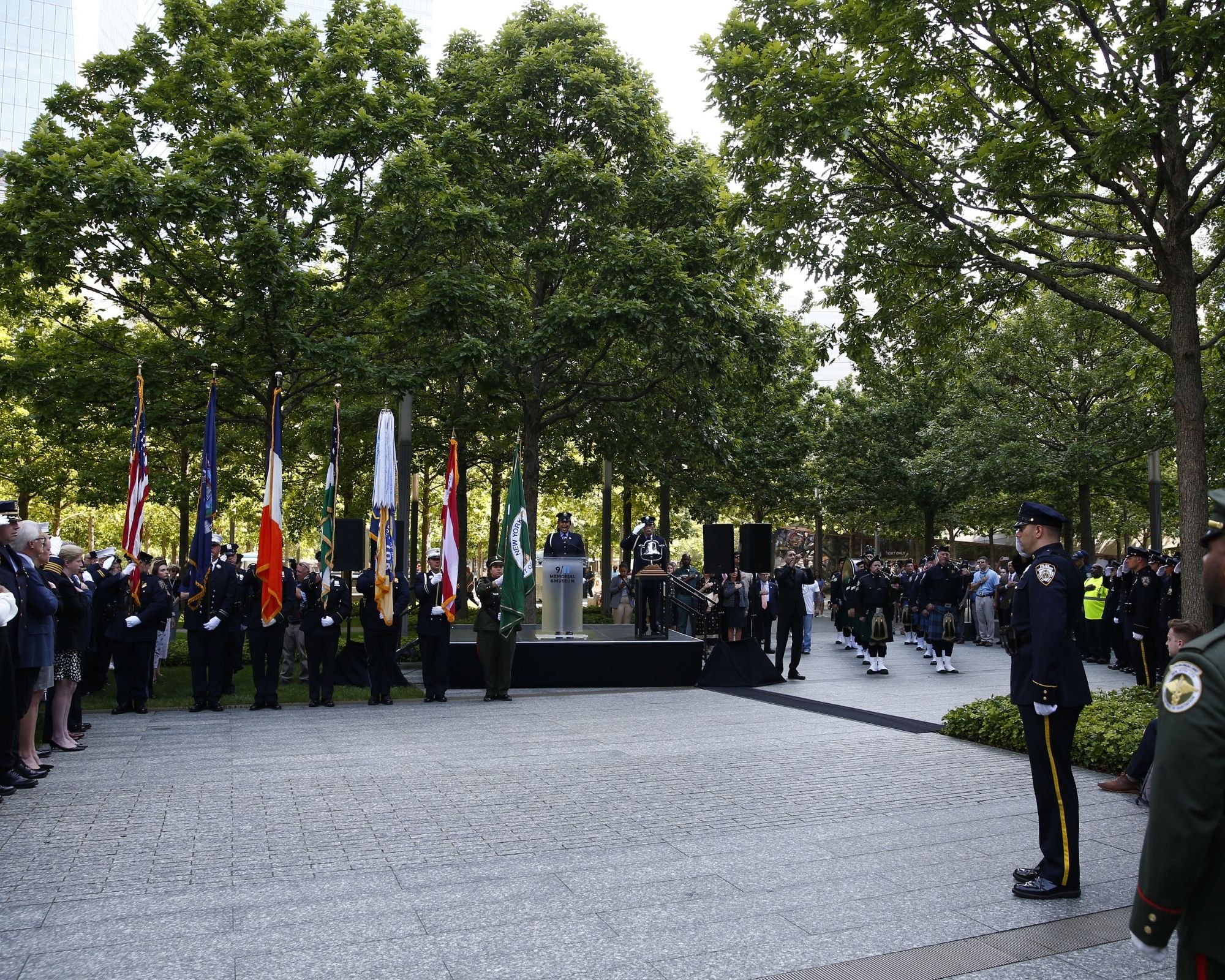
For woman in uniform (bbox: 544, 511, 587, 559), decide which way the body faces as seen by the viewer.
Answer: toward the camera

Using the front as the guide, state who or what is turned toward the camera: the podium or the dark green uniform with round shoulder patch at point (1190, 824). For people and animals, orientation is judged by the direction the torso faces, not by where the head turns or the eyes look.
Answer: the podium

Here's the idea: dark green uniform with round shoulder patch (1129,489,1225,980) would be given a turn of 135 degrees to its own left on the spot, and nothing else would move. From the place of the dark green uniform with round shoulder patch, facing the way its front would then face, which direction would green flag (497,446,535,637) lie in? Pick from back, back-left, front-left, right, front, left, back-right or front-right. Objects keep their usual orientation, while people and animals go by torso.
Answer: back-right

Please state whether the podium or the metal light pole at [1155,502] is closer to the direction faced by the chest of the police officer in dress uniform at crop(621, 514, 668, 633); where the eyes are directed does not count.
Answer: the podium

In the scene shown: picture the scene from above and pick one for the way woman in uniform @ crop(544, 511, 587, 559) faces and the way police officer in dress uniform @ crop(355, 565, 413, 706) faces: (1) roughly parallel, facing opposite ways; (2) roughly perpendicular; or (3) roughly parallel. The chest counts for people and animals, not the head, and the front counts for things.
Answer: roughly parallel

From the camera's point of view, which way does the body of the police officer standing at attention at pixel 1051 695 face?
to the viewer's left

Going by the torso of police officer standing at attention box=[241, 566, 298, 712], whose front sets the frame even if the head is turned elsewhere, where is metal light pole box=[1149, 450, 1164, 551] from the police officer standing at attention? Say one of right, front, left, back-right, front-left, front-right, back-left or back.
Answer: left

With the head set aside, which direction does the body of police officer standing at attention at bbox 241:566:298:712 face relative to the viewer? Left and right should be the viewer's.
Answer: facing the viewer

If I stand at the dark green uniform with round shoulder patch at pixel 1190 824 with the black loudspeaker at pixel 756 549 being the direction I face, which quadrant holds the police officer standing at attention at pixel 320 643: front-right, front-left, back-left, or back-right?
front-left
